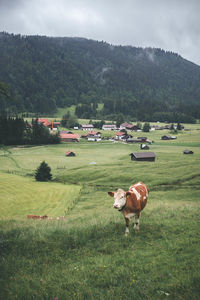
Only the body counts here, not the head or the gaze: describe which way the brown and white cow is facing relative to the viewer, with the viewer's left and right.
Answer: facing the viewer and to the left of the viewer
